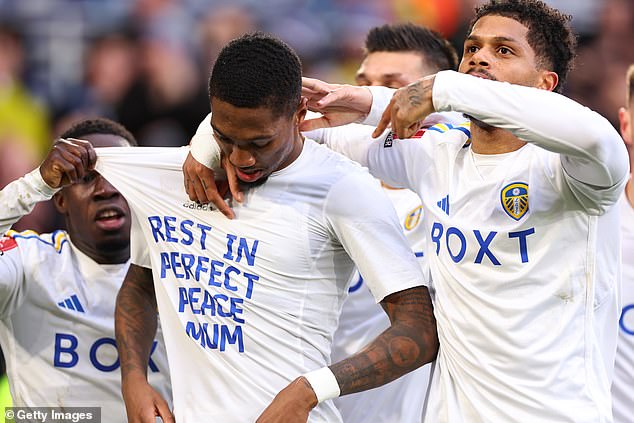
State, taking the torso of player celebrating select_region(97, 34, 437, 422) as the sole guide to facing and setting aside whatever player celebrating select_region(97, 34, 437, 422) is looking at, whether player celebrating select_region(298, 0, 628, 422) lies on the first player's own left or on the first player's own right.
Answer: on the first player's own left

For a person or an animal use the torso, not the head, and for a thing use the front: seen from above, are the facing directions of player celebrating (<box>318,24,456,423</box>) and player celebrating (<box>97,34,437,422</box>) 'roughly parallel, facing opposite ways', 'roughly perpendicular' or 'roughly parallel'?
roughly parallel

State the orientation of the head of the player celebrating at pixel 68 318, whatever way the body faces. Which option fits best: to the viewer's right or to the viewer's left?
to the viewer's right

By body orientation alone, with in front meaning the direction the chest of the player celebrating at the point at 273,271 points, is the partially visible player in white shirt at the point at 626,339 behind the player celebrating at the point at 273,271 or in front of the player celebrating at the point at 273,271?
behind

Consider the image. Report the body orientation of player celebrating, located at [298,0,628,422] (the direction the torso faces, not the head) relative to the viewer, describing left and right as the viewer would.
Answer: facing the viewer and to the left of the viewer

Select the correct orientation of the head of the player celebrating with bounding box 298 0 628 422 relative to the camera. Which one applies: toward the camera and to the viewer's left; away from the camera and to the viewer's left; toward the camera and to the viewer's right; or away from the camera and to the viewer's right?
toward the camera and to the viewer's left

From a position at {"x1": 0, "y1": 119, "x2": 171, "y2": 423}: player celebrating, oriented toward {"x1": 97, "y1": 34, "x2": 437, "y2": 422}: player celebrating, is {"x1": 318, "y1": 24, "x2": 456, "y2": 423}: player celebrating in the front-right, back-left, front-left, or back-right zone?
front-left

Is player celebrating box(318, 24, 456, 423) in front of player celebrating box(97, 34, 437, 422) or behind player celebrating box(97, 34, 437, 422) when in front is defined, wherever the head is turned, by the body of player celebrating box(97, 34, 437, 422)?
behind
